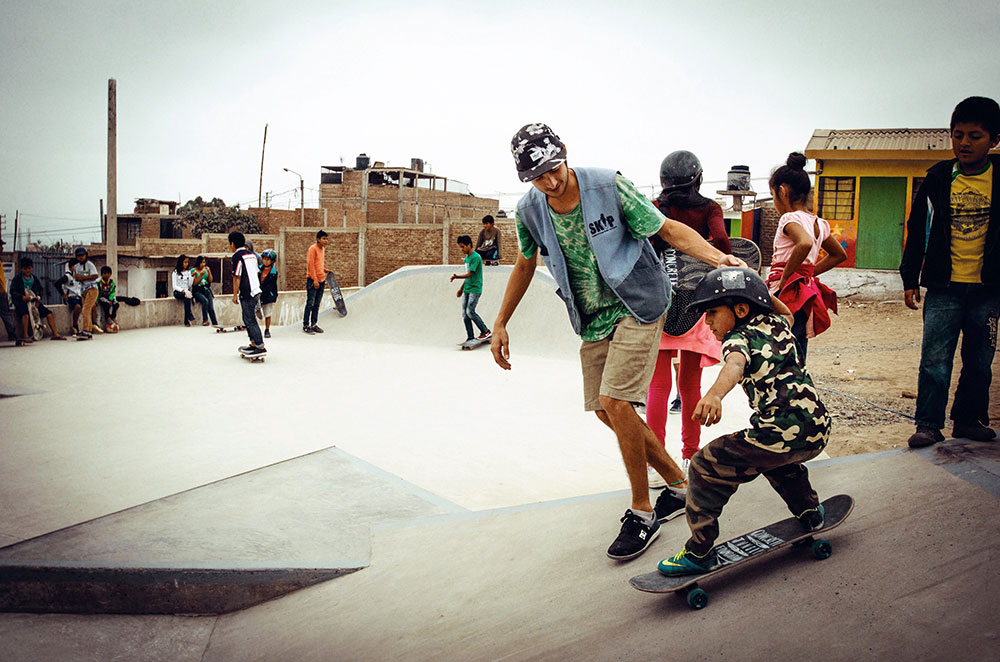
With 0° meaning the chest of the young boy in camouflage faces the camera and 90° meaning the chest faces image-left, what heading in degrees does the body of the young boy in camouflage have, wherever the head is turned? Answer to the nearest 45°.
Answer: approximately 90°

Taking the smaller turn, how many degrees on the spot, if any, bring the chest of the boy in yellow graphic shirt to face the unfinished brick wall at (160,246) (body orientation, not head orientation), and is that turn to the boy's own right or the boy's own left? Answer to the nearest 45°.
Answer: approximately 135° to the boy's own right

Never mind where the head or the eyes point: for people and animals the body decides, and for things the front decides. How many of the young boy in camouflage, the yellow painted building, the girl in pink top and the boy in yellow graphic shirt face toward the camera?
2

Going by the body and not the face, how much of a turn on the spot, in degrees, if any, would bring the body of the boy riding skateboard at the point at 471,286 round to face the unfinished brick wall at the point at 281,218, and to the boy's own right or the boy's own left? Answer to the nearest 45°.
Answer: approximately 135° to the boy's own right

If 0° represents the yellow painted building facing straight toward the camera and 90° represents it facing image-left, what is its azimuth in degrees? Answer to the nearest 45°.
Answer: approximately 0°

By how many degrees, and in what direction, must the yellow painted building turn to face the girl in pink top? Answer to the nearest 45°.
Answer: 0° — it already faces them

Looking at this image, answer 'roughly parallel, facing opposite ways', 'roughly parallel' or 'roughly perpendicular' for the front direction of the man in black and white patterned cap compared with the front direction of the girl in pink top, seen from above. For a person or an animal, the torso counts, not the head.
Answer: roughly perpendicular

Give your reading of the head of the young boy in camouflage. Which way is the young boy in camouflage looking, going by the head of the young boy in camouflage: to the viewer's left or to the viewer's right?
to the viewer's left
